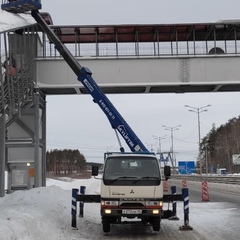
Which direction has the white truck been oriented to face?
toward the camera

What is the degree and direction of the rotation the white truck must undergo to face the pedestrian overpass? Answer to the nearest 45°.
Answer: approximately 180°
